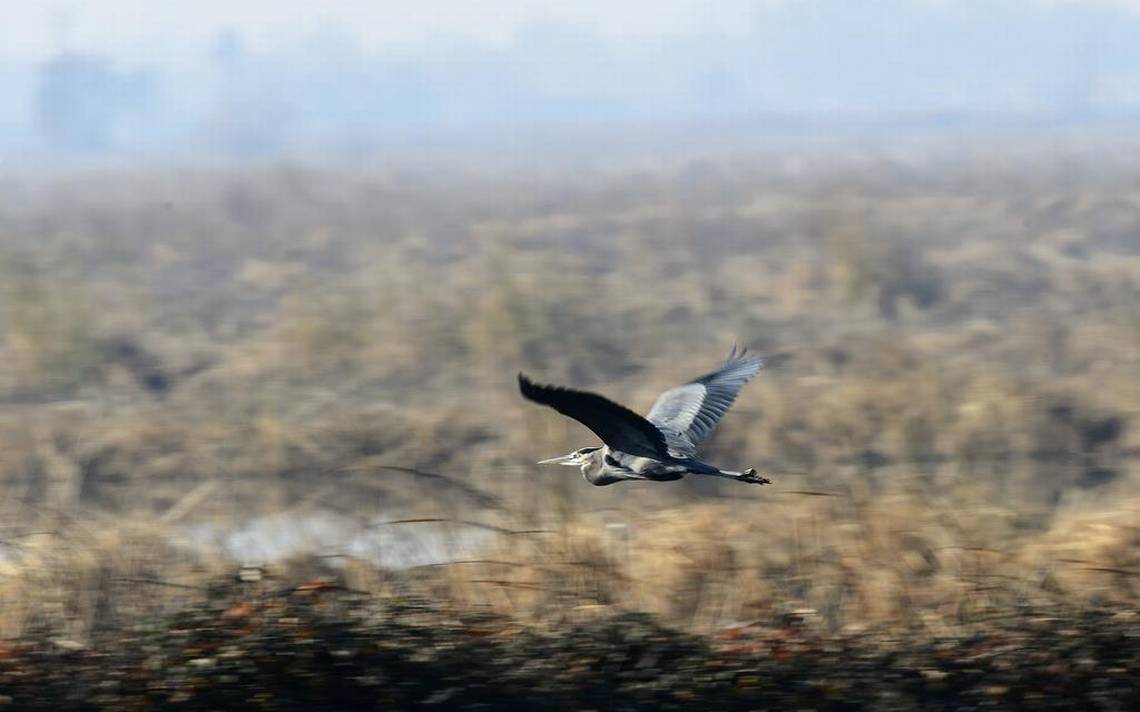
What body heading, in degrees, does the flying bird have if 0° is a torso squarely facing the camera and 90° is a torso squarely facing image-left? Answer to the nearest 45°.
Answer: approximately 90°
